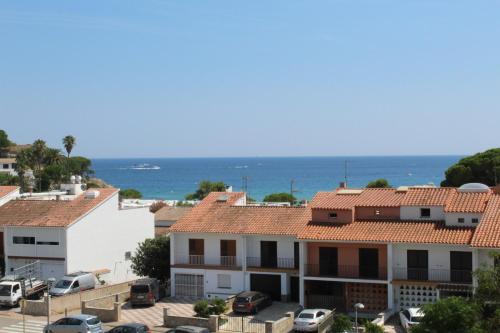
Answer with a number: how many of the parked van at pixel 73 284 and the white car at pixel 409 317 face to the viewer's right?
0

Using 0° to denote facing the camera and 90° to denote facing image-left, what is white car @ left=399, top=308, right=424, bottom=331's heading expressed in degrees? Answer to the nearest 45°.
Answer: approximately 45°

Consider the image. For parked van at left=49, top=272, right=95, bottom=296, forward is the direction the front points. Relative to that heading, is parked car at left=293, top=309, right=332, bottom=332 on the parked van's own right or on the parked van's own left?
on the parked van's own left
